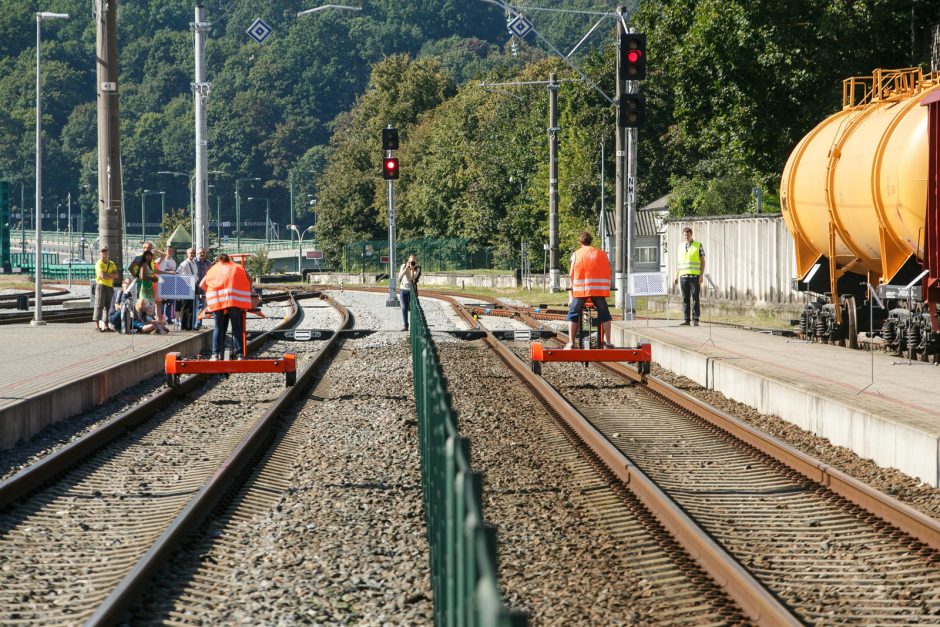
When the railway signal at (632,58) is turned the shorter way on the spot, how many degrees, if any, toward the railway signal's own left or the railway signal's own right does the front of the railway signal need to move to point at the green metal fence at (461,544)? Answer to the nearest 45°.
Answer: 0° — it already faces it

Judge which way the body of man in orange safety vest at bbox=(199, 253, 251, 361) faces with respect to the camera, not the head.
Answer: away from the camera

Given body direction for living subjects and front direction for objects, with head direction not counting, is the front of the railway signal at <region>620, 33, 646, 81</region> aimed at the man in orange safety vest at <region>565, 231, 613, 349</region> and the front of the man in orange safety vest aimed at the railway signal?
yes

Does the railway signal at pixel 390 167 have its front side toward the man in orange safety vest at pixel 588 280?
yes

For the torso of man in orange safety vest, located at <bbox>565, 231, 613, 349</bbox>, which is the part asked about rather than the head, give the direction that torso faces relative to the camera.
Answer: away from the camera

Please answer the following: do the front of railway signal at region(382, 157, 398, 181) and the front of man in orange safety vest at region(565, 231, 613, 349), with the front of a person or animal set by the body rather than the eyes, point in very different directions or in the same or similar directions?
very different directions

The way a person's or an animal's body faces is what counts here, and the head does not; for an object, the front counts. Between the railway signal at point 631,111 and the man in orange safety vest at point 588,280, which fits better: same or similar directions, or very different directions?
very different directions

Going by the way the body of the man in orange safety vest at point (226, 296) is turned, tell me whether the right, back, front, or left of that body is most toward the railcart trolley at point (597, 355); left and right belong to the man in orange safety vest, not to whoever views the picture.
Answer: right

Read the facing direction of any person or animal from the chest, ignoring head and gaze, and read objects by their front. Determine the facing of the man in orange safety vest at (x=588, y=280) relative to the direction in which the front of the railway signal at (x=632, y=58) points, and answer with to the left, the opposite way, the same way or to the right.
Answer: the opposite way

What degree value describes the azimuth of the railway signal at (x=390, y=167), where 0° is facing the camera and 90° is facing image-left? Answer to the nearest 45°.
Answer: approximately 0°

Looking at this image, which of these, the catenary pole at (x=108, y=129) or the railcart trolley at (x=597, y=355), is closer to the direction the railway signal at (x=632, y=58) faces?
the railcart trolley
